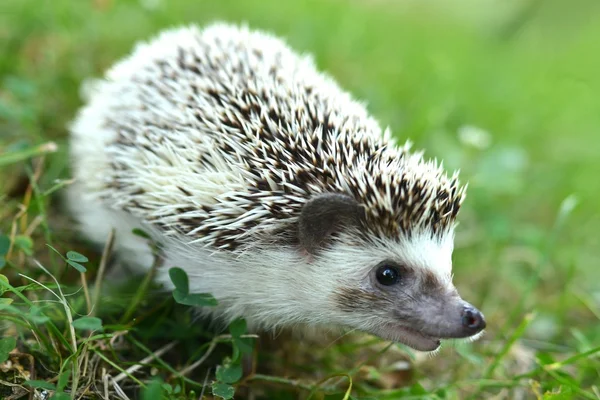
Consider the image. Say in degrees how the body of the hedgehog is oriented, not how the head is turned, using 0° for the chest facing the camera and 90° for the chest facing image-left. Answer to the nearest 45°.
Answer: approximately 315°
